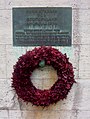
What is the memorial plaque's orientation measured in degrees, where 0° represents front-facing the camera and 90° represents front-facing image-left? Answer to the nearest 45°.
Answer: approximately 0°

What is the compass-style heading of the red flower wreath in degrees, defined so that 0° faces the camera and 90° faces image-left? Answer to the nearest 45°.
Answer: approximately 0°

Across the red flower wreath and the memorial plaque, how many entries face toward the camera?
2
